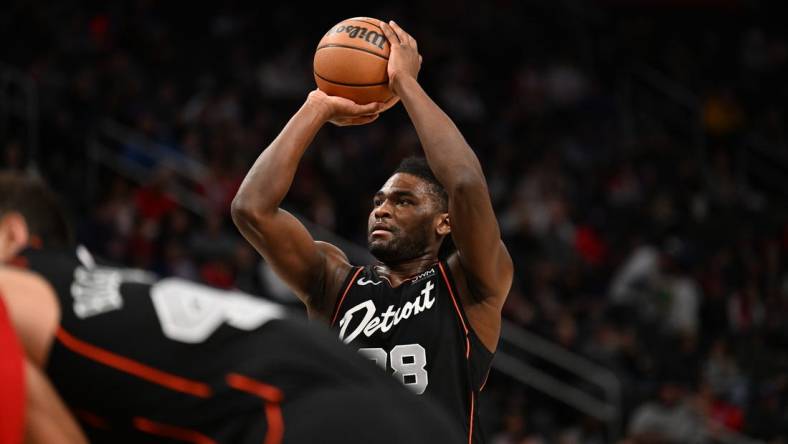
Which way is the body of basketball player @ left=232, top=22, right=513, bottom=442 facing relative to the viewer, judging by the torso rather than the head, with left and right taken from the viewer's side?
facing the viewer and to the left of the viewer

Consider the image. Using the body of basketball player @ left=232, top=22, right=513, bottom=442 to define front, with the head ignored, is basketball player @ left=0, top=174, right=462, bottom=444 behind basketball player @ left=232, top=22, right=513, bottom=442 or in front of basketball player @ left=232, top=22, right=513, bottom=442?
in front

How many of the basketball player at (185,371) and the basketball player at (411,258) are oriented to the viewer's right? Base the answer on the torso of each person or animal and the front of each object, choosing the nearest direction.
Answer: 0

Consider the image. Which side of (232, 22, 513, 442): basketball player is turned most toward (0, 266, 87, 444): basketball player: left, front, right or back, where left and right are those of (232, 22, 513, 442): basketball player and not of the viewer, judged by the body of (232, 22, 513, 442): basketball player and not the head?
front

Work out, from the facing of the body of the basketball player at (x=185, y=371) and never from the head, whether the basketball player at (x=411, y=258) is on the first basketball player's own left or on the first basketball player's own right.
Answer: on the first basketball player's own right
